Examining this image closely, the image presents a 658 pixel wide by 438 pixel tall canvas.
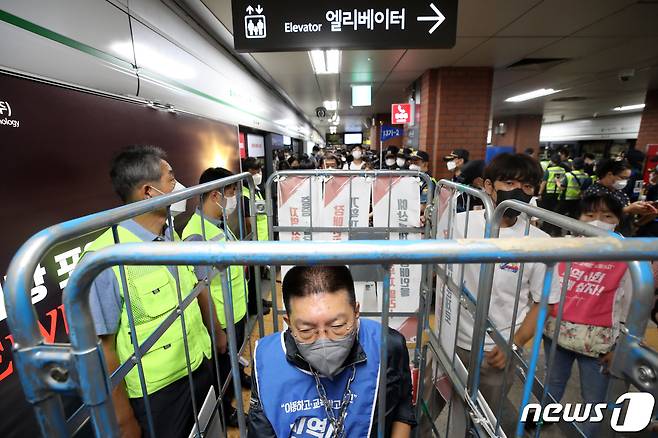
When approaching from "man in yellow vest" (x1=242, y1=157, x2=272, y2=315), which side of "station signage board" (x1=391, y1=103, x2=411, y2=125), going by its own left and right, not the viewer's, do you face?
front

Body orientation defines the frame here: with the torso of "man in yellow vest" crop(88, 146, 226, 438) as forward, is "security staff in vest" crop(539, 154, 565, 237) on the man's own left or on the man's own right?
on the man's own left

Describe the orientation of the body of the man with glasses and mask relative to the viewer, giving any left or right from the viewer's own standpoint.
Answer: facing the viewer

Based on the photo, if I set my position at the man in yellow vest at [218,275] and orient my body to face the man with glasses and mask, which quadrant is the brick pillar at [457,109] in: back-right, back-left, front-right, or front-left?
back-left

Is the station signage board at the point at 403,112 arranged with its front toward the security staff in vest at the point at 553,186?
no

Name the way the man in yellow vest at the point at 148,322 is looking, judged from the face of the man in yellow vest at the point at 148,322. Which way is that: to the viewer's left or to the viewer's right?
to the viewer's right

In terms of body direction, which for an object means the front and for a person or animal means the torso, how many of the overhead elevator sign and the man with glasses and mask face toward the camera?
2

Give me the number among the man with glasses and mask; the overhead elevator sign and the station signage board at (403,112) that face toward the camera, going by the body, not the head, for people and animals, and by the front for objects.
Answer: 3

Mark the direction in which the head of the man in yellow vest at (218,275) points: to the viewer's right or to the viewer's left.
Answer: to the viewer's right

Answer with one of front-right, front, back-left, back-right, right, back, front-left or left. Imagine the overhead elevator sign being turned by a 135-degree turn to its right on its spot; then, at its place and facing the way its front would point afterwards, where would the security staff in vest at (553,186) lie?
right

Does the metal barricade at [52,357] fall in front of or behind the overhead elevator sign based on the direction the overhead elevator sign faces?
in front

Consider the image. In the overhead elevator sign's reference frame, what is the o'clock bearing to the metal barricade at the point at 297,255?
The metal barricade is roughly at 12 o'clock from the overhead elevator sign.

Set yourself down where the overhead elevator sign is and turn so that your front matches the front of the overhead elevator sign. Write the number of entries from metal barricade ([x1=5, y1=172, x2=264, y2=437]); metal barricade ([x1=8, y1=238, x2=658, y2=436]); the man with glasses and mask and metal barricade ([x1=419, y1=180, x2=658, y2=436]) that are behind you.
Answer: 0

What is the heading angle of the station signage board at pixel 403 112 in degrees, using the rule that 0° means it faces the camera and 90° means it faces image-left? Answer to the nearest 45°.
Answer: approximately 0°

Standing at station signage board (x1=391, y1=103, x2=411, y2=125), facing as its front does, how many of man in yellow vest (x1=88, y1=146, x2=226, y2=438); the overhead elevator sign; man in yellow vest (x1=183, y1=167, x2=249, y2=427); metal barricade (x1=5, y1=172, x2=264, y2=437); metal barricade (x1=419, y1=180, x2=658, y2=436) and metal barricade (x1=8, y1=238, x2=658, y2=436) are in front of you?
6

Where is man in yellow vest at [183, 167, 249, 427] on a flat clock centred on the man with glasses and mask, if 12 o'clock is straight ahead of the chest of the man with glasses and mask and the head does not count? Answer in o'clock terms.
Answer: The man in yellow vest is roughly at 5 o'clock from the man with glasses and mask.

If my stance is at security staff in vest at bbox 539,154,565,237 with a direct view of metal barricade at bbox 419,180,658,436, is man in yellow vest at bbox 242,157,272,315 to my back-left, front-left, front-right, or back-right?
front-right
